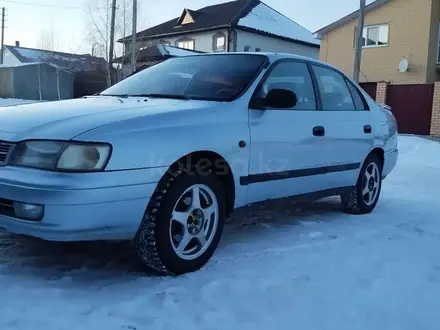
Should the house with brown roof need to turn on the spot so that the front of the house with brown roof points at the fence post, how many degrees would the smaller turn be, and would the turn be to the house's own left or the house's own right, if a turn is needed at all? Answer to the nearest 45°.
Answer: approximately 45° to the house's own left

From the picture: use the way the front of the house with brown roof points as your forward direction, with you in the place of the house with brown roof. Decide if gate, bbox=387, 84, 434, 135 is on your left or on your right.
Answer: on your left

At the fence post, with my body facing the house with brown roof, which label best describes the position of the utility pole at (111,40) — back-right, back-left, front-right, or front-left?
front-left

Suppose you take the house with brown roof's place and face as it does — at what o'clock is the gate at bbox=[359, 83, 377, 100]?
The gate is roughly at 10 o'clock from the house with brown roof.

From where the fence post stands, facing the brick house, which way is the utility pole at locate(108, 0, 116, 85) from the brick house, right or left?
left

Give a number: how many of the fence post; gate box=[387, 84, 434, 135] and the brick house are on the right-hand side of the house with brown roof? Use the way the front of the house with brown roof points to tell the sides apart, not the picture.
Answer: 0

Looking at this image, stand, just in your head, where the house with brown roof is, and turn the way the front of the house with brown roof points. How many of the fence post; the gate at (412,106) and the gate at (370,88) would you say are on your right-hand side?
0

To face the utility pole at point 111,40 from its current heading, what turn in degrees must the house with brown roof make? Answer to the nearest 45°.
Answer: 0° — it already faces it

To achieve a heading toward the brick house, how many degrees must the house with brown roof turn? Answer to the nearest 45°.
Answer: approximately 90° to its left

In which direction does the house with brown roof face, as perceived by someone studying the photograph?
facing the viewer and to the left of the viewer

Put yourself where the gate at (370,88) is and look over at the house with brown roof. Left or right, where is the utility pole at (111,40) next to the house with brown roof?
left

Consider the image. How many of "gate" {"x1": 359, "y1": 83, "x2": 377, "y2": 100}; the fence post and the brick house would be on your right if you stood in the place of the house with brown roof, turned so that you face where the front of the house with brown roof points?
0
